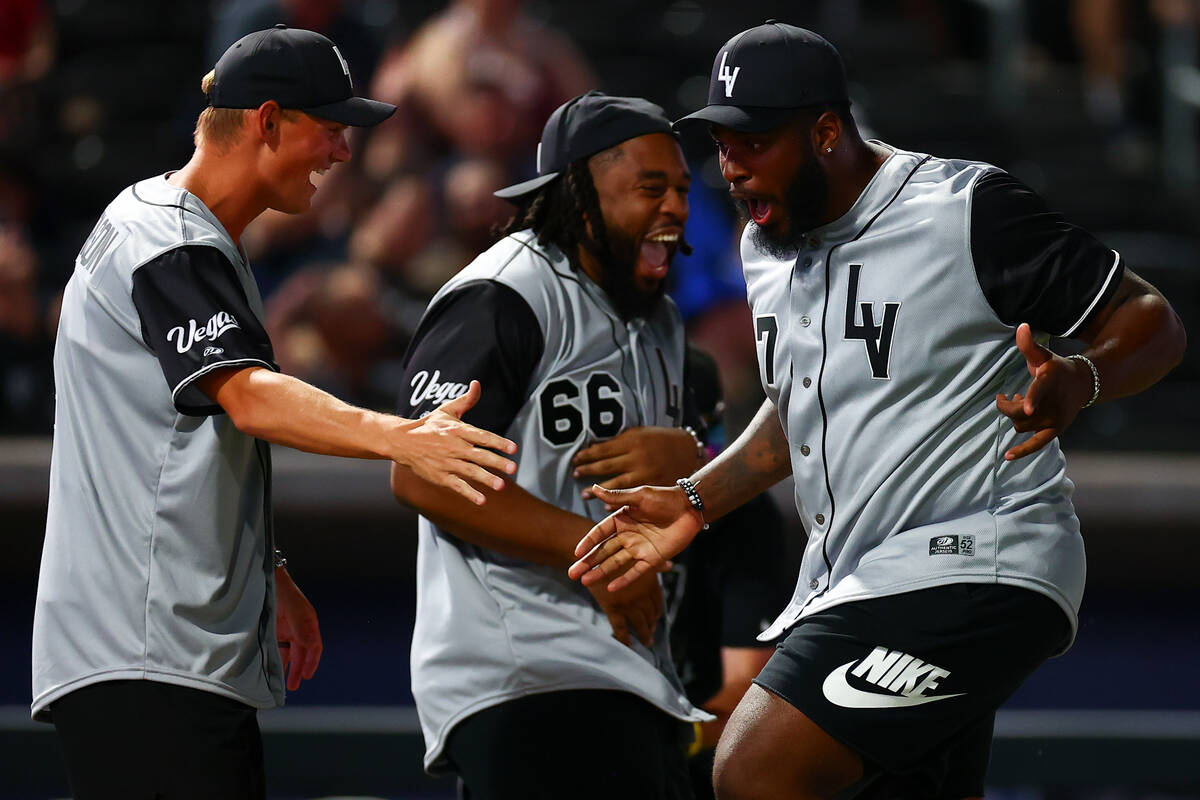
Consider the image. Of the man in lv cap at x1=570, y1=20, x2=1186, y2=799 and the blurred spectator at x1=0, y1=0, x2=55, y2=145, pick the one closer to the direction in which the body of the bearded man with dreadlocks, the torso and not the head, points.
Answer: the man in lv cap

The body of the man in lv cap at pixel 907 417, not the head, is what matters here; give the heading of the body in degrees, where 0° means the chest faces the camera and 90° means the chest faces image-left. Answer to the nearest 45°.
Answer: approximately 45°

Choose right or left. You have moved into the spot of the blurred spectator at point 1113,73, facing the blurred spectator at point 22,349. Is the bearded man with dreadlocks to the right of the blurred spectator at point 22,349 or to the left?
left

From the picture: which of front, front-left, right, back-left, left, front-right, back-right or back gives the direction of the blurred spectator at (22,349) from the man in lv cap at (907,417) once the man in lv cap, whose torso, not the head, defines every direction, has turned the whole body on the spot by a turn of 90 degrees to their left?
back

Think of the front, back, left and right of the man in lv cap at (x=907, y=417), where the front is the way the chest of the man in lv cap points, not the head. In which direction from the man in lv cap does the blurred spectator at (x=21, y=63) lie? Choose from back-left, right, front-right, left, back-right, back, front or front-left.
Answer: right

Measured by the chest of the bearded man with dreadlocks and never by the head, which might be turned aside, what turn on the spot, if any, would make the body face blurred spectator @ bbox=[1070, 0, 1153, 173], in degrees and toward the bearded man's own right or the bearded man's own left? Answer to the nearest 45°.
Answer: approximately 90° to the bearded man's own left

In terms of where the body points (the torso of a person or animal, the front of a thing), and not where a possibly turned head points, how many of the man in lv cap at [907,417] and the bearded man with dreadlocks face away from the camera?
0

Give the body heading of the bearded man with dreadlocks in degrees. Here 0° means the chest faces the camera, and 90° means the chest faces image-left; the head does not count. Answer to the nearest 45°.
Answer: approximately 315°

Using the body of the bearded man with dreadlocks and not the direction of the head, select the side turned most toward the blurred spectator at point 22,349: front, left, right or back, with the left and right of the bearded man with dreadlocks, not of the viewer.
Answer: back

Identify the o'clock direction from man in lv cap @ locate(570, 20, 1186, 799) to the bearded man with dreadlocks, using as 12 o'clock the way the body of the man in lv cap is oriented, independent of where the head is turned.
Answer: The bearded man with dreadlocks is roughly at 2 o'clock from the man in lv cap.
